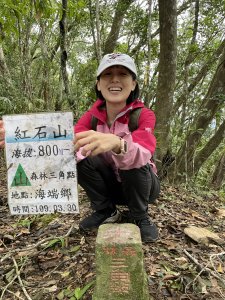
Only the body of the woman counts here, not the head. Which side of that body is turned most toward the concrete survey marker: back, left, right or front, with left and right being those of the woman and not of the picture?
front

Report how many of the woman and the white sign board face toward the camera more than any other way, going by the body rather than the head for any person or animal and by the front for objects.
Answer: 2

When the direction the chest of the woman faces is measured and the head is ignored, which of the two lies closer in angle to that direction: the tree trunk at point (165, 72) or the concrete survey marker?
the concrete survey marker

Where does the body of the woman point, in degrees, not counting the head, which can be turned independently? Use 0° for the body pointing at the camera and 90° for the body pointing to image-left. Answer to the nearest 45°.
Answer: approximately 0°

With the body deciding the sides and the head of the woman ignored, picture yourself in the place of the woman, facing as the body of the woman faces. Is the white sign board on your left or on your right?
on your right

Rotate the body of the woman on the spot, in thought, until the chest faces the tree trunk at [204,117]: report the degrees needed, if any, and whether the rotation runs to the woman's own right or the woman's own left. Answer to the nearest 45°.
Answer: approximately 135° to the woman's own left

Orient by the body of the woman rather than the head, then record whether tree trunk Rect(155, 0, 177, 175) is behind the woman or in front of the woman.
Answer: behind

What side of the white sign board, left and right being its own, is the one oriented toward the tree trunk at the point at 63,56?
back

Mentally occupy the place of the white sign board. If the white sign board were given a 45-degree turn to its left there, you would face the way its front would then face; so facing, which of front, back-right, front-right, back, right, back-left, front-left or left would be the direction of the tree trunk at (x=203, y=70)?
left
